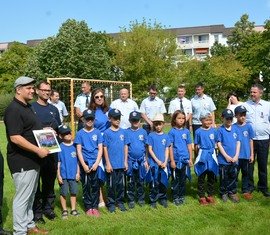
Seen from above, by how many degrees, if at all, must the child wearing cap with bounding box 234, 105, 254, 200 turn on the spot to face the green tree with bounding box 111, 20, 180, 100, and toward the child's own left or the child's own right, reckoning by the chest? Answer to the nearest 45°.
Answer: approximately 135° to the child's own right

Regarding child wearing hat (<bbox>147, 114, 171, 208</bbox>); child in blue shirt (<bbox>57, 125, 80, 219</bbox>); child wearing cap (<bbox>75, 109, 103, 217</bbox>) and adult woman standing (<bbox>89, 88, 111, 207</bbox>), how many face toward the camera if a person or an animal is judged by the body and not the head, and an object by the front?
4

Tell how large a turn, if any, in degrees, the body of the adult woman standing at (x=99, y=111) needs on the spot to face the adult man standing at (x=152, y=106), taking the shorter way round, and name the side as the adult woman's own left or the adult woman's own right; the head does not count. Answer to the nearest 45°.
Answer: approximately 135° to the adult woman's own left

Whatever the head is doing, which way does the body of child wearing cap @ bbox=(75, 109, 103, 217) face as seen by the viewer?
toward the camera

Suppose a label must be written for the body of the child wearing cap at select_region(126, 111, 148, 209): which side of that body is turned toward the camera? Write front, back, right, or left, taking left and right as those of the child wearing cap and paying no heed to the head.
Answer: front

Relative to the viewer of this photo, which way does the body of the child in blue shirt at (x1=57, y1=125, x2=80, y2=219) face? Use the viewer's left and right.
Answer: facing the viewer

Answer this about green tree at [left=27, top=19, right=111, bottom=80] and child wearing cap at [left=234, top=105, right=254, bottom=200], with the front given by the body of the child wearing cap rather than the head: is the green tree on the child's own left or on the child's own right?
on the child's own right

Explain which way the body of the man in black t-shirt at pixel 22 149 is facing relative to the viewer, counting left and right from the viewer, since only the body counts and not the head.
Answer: facing to the right of the viewer
